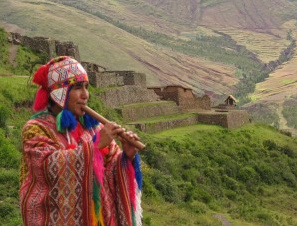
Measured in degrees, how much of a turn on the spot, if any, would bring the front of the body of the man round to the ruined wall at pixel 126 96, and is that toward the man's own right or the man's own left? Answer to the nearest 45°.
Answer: approximately 135° to the man's own left

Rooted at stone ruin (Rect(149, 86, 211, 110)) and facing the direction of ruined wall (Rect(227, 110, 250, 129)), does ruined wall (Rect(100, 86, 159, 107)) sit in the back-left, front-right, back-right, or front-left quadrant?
back-right

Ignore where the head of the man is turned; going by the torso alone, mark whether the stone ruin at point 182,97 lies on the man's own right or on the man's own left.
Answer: on the man's own left

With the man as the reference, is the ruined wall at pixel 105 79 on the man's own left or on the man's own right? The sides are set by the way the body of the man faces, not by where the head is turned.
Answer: on the man's own left

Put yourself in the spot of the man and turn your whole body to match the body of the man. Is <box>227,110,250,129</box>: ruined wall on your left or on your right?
on your left

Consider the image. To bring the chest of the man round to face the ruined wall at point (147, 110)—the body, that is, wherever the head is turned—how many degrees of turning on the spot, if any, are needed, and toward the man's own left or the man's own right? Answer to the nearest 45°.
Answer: approximately 135° to the man's own left

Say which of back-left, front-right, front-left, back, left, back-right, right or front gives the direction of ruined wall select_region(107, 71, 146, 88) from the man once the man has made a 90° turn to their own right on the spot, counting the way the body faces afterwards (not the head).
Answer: back-right

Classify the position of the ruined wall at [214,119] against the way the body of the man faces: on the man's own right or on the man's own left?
on the man's own left

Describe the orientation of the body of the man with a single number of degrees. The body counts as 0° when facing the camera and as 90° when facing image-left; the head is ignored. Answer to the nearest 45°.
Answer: approximately 315°

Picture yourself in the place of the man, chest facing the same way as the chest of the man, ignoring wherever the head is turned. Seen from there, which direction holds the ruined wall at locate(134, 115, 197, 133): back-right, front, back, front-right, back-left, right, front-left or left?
back-left

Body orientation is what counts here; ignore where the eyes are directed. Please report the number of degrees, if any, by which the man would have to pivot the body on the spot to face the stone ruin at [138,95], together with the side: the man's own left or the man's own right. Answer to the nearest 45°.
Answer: approximately 135° to the man's own left
